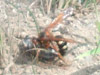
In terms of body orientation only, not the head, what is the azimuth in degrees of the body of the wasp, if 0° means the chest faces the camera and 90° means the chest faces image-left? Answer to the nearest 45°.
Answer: approximately 90°
